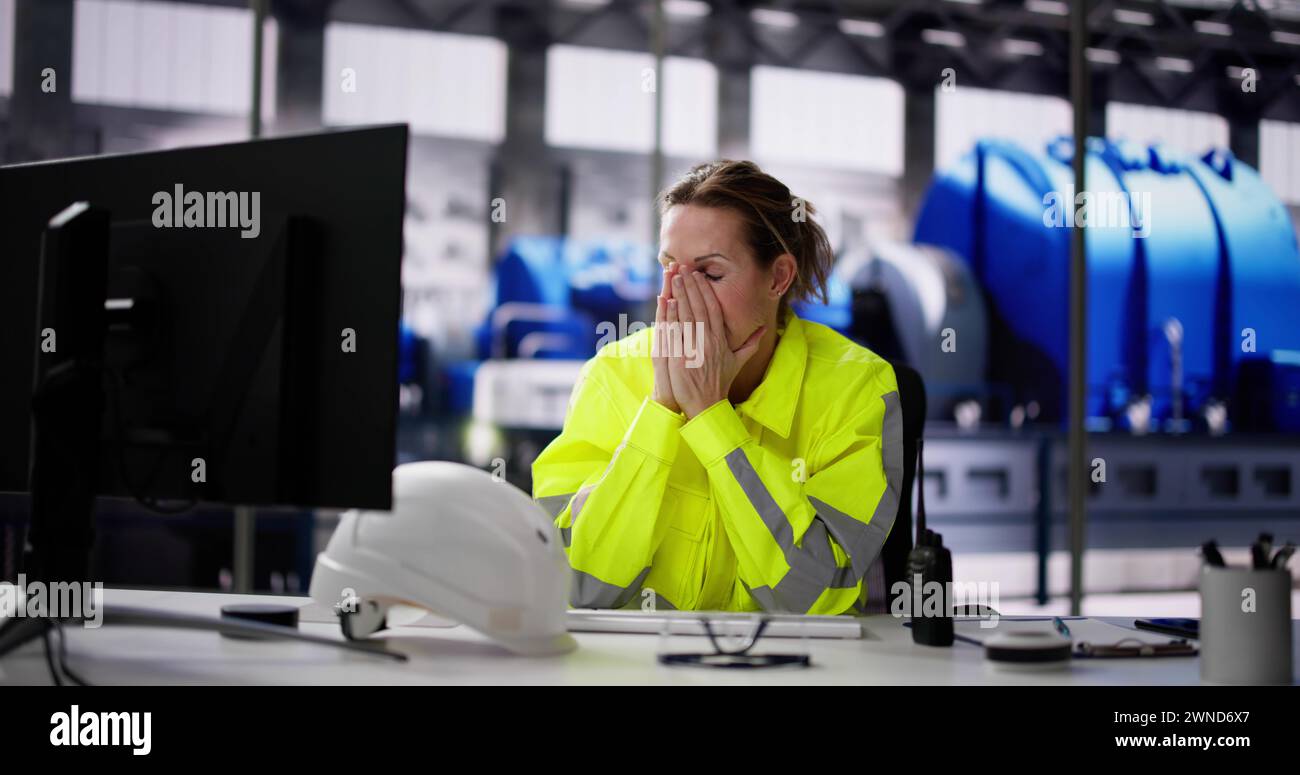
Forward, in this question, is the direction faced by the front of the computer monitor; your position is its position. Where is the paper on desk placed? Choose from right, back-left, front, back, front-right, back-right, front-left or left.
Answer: front-right

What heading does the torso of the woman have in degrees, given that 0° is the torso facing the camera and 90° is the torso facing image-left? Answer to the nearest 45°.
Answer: approximately 45°

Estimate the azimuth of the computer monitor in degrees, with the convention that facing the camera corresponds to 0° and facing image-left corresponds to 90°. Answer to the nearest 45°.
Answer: approximately 225°

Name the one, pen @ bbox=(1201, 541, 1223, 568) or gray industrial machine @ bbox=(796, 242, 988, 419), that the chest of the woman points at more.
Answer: the pen

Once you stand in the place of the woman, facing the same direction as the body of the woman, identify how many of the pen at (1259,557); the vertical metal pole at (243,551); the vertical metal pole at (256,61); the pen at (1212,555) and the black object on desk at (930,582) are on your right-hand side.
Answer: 2

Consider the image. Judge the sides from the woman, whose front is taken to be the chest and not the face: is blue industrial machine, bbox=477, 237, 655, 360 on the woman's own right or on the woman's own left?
on the woman's own right

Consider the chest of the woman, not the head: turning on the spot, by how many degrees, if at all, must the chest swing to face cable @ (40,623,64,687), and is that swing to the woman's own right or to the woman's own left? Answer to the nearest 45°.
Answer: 0° — they already face it

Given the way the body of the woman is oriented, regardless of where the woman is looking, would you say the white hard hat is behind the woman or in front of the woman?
in front

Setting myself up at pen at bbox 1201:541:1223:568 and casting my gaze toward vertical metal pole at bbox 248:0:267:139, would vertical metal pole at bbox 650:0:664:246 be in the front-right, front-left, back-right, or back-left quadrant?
front-right

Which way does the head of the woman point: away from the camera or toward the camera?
toward the camera

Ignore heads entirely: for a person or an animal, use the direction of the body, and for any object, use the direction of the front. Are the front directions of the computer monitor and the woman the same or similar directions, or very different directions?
very different directions

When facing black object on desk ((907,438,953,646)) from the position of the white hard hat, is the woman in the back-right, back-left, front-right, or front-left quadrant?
front-left
